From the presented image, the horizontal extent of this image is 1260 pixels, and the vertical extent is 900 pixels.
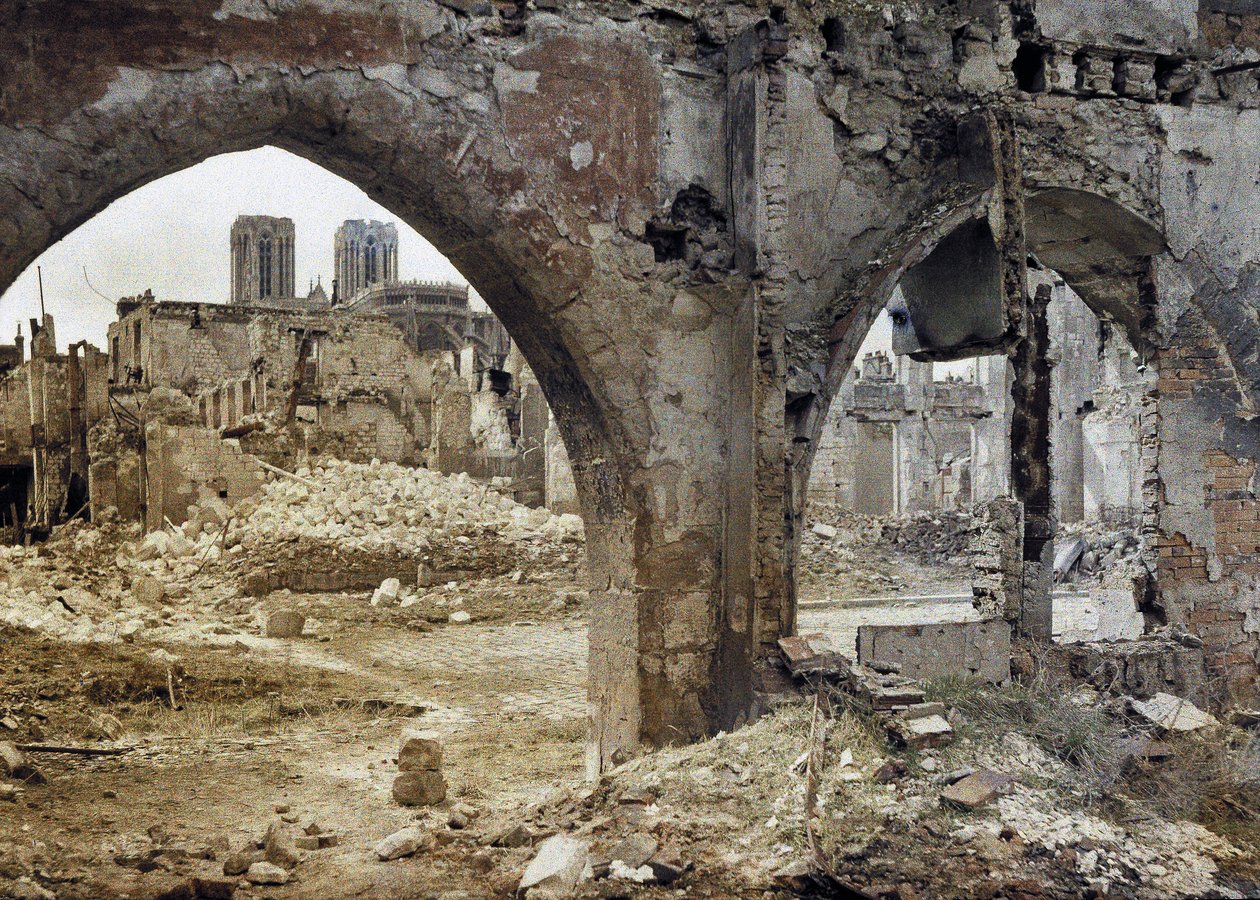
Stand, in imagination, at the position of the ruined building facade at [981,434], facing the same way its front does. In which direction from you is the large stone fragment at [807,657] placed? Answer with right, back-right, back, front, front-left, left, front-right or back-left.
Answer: front

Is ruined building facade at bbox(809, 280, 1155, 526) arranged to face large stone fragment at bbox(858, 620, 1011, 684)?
yes

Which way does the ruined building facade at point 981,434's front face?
toward the camera

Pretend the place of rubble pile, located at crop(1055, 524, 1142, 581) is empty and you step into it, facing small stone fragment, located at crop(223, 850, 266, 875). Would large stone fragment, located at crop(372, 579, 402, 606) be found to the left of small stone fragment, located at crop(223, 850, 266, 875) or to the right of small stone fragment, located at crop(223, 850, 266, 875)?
right

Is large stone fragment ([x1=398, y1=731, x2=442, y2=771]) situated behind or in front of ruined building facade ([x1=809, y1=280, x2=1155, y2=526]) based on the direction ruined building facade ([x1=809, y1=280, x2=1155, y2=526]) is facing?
in front

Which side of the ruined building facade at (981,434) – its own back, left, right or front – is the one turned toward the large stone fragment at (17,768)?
front

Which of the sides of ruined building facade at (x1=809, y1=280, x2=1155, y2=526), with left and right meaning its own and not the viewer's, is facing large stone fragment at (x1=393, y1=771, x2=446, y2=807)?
front

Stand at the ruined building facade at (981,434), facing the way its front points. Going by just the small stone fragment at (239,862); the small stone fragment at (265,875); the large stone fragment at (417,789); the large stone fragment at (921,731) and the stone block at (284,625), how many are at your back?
0

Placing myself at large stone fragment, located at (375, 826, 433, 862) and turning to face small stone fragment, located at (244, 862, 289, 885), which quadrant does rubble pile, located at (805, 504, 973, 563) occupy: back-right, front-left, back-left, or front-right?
back-right

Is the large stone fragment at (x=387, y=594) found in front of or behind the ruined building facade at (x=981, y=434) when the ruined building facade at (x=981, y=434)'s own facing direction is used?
in front

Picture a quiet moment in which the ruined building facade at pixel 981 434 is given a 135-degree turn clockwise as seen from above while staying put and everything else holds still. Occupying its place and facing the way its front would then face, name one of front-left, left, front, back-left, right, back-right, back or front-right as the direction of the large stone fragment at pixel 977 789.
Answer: back-left

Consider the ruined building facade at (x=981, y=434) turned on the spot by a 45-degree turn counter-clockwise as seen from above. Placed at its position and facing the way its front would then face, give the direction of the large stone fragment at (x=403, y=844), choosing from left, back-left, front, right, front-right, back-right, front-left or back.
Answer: front-right

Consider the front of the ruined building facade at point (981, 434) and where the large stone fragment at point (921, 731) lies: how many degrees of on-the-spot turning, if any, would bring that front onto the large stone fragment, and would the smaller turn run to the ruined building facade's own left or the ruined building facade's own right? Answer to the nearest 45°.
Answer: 0° — it already faces it

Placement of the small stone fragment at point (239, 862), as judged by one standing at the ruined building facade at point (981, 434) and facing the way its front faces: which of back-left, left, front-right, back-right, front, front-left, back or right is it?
front

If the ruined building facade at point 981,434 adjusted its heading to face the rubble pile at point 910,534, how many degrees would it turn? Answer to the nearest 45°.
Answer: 0° — it already faces it
